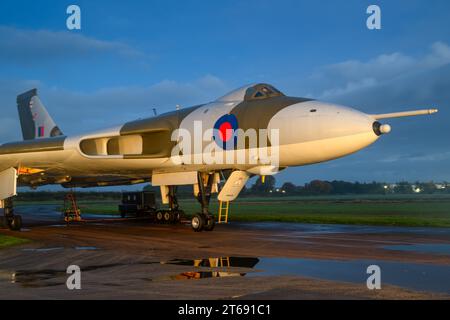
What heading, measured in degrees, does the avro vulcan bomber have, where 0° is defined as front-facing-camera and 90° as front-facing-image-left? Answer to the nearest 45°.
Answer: approximately 315°
